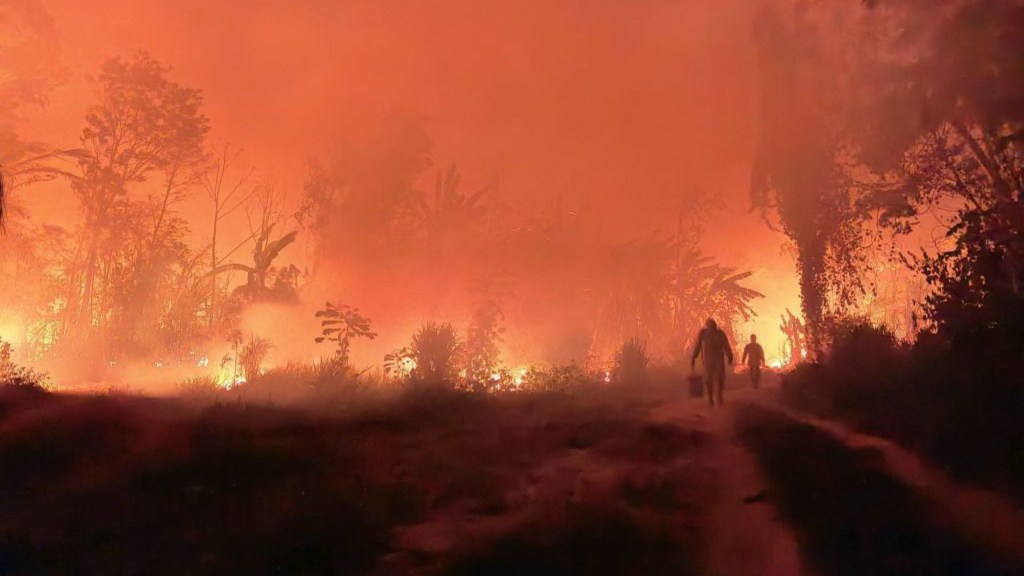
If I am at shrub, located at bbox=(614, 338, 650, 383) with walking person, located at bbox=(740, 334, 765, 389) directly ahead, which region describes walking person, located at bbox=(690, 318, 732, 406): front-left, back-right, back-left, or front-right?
front-right

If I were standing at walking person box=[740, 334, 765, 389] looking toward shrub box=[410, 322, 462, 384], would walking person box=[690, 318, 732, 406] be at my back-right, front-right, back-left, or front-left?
front-left

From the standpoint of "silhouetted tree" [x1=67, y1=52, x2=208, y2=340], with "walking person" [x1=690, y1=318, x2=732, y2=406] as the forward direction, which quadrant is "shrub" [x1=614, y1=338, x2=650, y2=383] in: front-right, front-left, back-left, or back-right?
front-left

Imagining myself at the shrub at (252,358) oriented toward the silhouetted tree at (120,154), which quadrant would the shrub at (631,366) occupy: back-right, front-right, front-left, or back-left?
back-right
